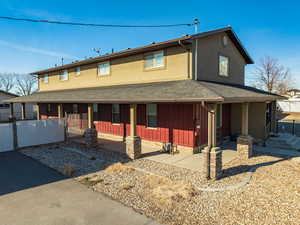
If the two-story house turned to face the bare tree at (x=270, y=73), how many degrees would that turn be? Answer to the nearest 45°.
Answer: approximately 180°

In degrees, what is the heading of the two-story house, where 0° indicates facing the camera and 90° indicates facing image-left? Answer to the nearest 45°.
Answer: approximately 45°
